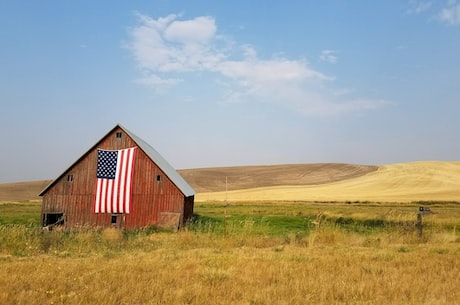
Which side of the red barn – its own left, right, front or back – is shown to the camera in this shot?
front
